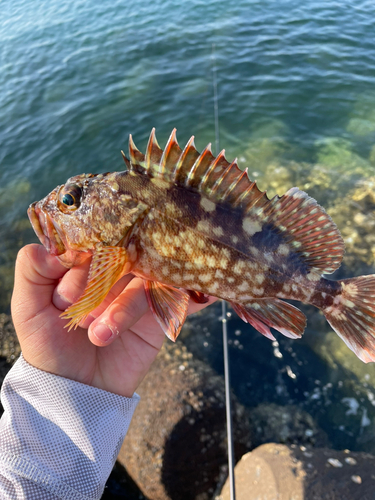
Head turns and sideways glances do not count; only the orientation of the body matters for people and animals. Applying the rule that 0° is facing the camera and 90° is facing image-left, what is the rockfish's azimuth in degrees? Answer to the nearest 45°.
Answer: approximately 90°

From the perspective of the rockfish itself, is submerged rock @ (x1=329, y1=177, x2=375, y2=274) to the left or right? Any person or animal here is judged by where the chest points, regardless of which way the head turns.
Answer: on its right
